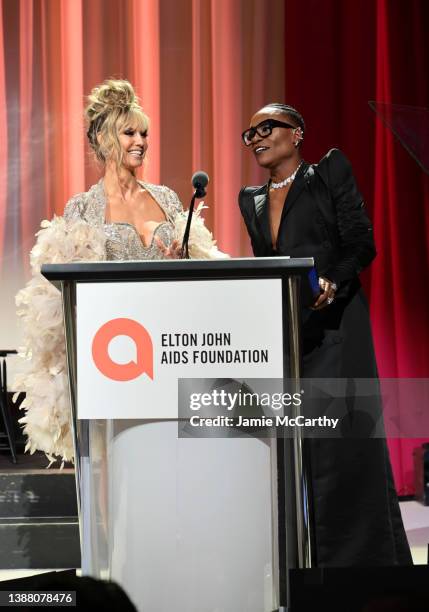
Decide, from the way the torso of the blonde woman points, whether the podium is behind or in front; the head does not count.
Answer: in front

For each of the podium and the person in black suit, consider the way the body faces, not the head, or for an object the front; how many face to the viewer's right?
0

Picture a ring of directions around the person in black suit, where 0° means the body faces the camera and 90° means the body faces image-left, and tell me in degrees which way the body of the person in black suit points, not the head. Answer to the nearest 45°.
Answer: approximately 45°

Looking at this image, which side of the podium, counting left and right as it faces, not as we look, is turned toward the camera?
front

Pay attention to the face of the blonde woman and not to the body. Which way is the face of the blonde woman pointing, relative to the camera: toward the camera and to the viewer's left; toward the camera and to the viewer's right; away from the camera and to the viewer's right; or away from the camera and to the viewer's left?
toward the camera and to the viewer's right

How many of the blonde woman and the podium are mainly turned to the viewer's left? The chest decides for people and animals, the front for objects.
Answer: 0

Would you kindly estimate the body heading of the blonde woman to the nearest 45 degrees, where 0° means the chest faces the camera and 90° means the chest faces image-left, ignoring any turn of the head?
approximately 315°

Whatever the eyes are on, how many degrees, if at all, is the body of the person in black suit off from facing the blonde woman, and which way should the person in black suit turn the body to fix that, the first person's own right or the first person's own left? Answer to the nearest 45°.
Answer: approximately 90° to the first person's own right

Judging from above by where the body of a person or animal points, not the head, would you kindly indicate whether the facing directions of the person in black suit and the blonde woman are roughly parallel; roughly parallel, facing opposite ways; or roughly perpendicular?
roughly perpendicular

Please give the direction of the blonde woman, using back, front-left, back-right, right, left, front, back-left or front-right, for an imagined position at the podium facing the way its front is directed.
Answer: back
